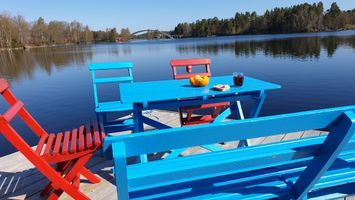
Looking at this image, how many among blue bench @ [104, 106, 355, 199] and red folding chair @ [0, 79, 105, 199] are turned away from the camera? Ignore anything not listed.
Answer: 1

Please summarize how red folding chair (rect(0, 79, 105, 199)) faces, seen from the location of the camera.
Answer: facing to the right of the viewer

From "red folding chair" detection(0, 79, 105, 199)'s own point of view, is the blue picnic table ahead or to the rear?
ahead

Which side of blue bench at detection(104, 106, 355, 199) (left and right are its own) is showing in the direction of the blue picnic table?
front

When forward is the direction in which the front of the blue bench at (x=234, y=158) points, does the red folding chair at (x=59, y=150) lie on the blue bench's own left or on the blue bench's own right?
on the blue bench's own left

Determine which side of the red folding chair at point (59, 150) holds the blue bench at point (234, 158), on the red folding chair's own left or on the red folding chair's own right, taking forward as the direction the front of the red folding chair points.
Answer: on the red folding chair's own right

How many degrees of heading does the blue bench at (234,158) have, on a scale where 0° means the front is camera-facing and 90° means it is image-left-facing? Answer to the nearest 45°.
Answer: approximately 180°

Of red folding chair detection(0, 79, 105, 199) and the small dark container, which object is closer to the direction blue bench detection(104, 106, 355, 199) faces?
the small dark container

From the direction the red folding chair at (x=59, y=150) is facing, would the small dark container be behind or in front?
in front
